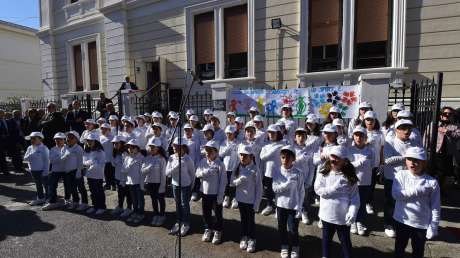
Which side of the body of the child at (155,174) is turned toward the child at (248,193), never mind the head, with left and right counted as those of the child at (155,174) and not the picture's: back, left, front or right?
left

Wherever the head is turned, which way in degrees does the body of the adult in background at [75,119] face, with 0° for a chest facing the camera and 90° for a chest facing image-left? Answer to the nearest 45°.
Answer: approximately 0°

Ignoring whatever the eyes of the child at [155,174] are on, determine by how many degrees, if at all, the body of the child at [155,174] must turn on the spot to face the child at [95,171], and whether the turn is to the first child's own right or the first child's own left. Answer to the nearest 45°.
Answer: approximately 90° to the first child's own right

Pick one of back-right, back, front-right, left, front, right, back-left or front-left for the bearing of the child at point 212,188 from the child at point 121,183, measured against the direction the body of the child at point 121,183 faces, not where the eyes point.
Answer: left

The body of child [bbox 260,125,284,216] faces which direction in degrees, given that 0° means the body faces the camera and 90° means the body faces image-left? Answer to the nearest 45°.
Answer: approximately 45°

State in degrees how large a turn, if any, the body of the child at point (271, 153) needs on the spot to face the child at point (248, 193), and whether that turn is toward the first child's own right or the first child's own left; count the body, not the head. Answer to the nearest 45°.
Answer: approximately 45° to the first child's own left

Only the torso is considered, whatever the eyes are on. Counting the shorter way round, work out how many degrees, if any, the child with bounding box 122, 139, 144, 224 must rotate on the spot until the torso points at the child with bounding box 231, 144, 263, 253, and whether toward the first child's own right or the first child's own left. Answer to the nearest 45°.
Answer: approximately 90° to the first child's own left

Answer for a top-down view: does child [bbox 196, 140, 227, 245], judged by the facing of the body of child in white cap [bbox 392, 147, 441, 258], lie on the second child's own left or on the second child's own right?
on the second child's own right

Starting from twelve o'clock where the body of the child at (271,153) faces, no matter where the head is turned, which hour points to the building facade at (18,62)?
The building facade is roughly at 3 o'clock from the child.

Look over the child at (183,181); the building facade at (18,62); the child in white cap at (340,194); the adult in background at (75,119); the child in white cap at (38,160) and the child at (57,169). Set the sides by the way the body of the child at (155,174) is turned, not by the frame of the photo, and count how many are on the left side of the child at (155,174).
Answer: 2

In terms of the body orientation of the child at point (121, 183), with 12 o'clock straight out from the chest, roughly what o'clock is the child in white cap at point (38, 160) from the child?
The child in white cap is roughly at 3 o'clock from the child.
